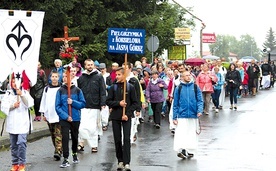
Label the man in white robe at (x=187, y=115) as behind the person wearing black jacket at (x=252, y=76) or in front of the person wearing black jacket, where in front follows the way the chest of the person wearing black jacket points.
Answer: in front

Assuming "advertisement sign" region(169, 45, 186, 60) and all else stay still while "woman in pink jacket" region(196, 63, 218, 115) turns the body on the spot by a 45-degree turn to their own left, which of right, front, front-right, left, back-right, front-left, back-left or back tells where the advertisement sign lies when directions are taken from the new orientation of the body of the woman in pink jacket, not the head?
back-left

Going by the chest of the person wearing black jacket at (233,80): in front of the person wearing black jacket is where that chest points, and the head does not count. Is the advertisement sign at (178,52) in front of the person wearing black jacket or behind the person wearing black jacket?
behind

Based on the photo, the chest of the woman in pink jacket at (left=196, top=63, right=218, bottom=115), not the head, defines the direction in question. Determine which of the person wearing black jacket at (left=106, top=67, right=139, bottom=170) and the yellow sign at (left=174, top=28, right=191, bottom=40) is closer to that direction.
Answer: the person wearing black jacket

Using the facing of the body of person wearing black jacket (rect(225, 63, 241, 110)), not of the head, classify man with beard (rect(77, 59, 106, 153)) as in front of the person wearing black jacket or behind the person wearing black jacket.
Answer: in front

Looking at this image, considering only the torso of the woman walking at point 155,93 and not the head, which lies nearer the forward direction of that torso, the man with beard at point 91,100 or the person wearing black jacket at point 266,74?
the man with beard

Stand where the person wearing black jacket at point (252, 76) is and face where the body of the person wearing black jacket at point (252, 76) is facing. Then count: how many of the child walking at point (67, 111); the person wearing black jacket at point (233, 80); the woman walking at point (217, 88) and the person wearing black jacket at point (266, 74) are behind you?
1

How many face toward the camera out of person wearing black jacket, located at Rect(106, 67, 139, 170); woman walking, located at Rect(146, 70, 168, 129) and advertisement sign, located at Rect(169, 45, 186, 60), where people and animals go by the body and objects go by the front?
3

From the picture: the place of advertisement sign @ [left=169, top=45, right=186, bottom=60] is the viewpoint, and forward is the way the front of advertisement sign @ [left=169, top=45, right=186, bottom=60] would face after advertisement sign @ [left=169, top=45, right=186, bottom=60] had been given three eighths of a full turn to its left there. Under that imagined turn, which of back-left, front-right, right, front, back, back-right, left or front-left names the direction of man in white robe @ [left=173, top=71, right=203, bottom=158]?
back-right
